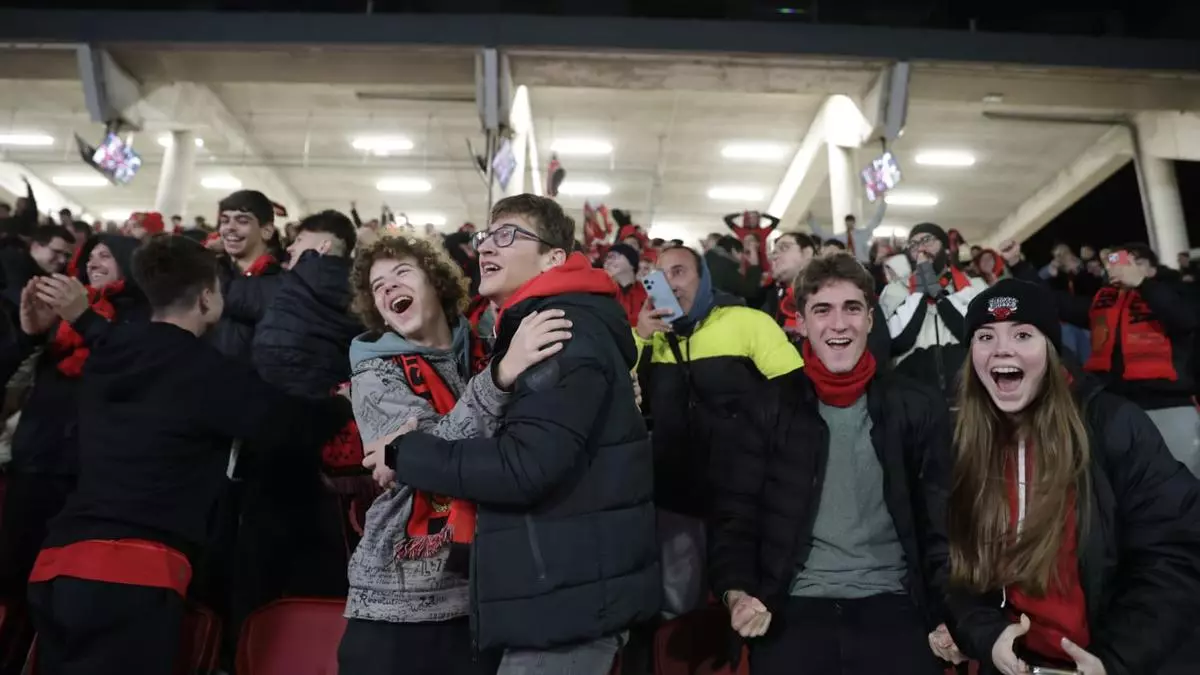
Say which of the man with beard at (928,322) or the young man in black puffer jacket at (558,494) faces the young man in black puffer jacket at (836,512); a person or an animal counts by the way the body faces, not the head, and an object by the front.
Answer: the man with beard

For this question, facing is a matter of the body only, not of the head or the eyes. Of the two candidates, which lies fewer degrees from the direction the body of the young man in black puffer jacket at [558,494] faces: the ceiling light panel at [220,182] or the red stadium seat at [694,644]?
the ceiling light panel

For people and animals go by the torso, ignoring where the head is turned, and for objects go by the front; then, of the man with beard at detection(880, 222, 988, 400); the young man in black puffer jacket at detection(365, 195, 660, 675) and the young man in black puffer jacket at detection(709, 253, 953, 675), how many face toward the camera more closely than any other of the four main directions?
2

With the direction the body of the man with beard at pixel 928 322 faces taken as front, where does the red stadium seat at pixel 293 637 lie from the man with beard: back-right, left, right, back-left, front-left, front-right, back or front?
front-right

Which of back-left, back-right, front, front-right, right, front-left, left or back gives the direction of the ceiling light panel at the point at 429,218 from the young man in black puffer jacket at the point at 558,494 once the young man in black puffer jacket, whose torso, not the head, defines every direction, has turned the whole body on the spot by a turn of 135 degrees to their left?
back-left

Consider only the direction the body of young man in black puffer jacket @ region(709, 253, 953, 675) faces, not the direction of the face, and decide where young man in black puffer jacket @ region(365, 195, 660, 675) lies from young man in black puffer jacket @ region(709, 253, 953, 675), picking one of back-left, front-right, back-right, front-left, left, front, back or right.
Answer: front-right

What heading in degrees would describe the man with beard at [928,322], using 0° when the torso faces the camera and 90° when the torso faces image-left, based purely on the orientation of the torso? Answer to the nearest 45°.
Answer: approximately 0°

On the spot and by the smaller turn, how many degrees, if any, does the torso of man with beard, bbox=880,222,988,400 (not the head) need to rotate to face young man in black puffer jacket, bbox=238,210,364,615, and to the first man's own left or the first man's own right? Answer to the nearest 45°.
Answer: approximately 45° to the first man's own right

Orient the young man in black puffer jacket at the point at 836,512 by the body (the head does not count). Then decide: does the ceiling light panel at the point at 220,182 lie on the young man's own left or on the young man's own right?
on the young man's own right

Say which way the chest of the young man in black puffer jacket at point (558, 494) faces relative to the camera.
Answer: to the viewer's left
